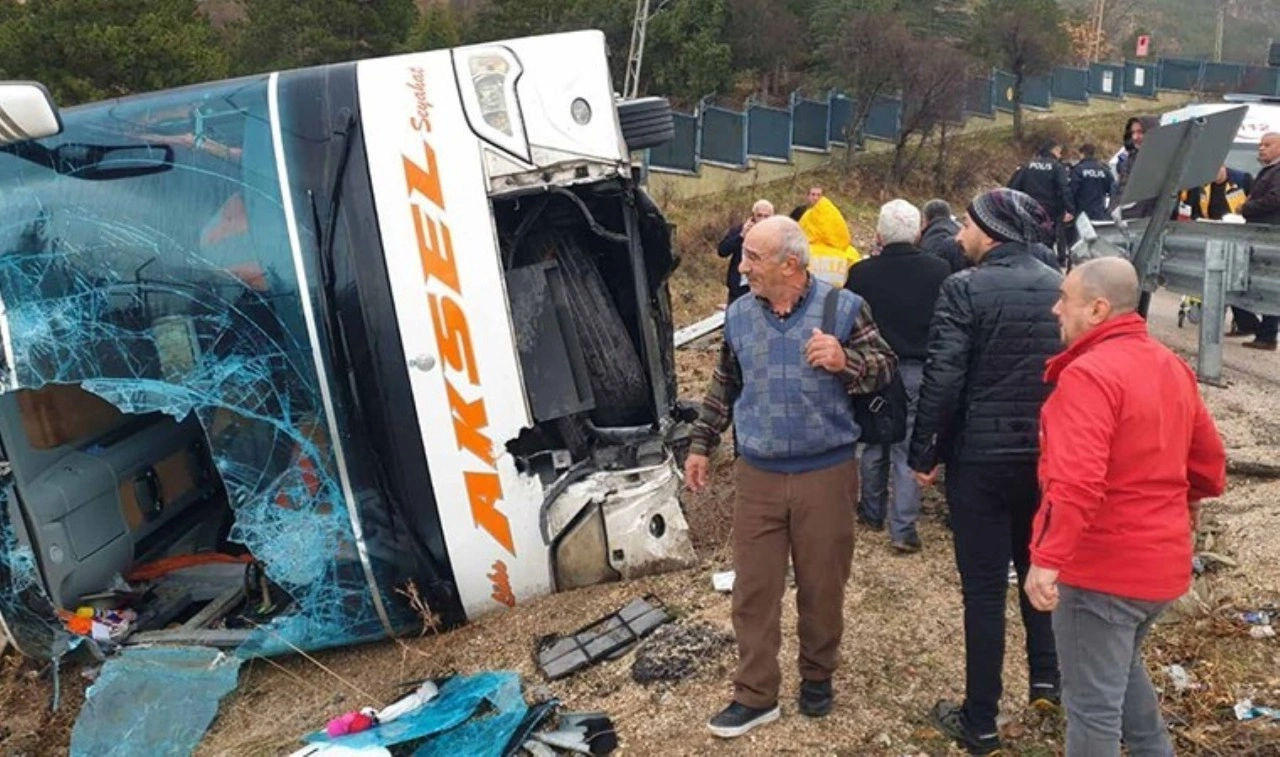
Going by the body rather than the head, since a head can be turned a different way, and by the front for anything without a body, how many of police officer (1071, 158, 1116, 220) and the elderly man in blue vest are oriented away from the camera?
1

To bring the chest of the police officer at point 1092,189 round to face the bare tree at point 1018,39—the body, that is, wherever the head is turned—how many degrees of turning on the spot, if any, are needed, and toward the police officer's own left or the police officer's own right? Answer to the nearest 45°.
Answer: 0° — they already face it

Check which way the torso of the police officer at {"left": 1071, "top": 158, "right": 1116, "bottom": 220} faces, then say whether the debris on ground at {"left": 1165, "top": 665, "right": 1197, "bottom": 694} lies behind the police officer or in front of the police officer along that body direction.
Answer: behind

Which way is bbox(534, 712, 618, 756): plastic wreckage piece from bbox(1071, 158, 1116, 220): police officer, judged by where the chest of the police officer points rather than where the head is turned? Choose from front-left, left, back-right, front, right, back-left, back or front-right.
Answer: back

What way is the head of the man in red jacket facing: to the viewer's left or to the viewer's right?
to the viewer's left

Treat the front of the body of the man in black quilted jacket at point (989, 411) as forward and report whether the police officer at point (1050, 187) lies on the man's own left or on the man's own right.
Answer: on the man's own right

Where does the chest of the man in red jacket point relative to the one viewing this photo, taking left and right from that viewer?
facing away from the viewer and to the left of the viewer

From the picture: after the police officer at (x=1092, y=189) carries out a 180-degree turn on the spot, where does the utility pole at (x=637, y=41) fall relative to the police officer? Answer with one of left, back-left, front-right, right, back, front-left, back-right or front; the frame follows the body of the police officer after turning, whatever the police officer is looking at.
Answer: back-right

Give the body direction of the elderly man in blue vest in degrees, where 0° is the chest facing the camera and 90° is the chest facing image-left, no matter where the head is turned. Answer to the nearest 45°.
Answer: approximately 45°

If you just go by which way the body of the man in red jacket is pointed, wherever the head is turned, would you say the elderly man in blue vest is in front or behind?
in front

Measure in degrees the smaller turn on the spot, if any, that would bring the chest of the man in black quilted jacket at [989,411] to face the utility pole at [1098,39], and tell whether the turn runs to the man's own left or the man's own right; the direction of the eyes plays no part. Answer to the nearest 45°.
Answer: approximately 45° to the man's own right

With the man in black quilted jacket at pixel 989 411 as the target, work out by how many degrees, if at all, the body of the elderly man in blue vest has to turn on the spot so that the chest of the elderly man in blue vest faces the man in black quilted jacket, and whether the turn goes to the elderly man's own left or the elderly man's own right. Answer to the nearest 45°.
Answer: approximately 135° to the elderly man's own left

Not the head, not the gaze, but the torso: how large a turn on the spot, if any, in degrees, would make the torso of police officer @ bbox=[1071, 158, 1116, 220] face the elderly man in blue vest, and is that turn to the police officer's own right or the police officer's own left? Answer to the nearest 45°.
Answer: approximately 180°

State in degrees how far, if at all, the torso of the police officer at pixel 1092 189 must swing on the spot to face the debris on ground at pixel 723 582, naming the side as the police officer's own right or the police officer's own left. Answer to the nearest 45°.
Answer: approximately 180°

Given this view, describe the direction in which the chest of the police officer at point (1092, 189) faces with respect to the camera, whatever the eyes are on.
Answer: away from the camera

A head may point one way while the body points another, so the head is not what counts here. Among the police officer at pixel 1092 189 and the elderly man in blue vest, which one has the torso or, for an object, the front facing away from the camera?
the police officer

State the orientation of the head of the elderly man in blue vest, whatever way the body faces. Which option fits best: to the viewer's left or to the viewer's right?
to the viewer's left
